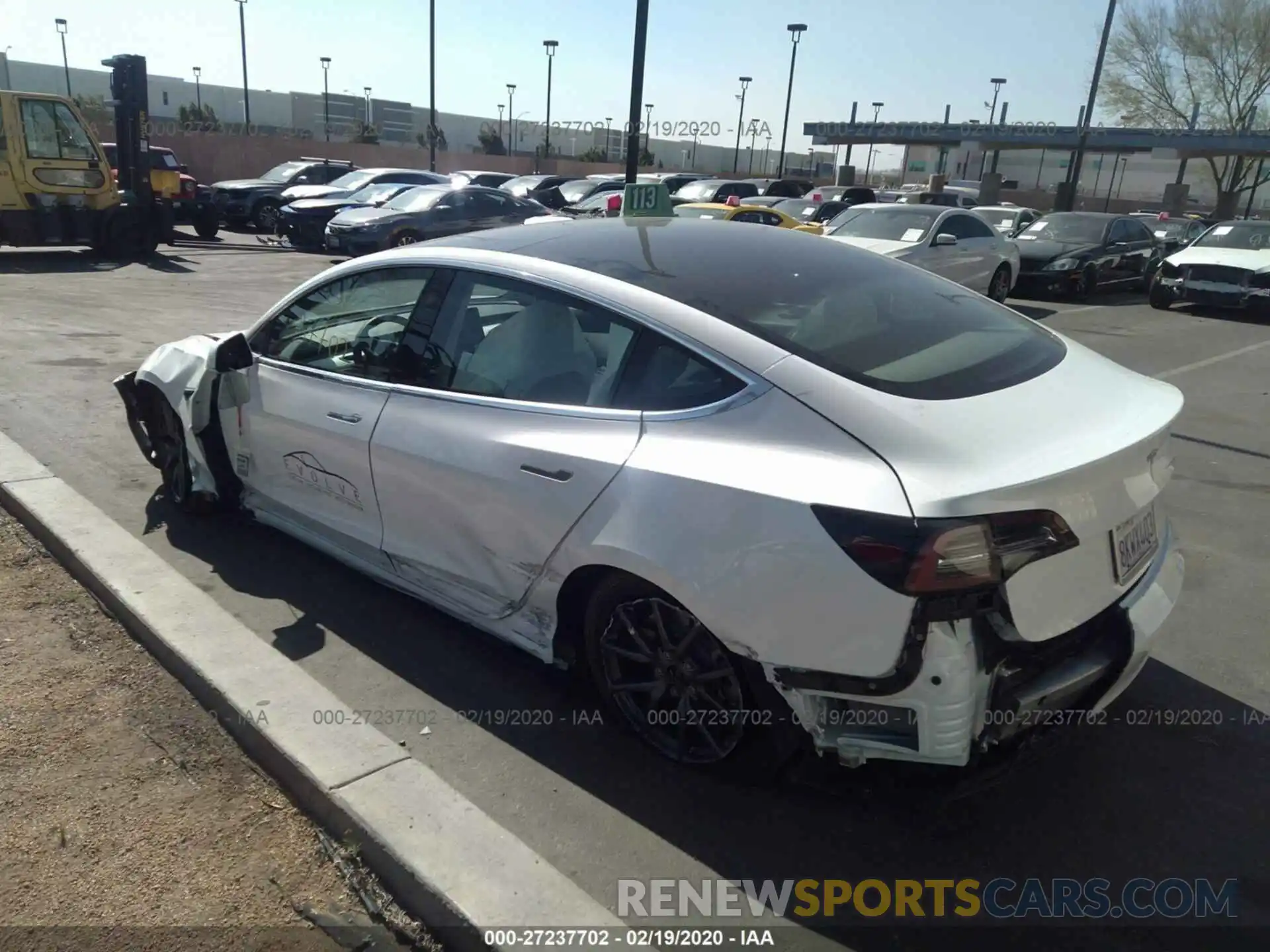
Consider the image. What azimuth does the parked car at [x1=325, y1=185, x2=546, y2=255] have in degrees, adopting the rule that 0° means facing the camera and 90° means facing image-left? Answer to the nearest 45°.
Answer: approximately 45°

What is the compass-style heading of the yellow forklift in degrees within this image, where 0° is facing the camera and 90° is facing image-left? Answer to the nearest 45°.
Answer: approximately 270°

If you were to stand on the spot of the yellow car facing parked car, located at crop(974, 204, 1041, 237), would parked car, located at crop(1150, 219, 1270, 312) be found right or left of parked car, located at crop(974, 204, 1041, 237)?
right

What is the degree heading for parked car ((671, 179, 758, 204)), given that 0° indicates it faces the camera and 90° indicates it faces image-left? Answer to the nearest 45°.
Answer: approximately 45°
